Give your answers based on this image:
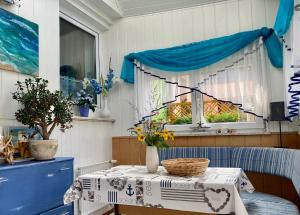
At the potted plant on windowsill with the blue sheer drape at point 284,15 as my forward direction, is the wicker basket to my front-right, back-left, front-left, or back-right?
front-right

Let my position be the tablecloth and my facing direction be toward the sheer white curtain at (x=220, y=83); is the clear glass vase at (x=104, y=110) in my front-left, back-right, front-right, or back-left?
front-left

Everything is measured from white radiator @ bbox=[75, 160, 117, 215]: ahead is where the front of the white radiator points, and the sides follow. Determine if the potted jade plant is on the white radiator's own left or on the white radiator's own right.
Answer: on the white radiator's own right

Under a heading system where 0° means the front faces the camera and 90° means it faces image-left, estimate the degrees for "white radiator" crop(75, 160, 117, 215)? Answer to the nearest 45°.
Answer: approximately 315°

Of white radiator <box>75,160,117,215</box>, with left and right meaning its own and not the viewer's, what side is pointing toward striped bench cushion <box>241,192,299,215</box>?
front

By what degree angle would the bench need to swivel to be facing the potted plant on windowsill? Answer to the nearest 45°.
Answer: approximately 45° to its right

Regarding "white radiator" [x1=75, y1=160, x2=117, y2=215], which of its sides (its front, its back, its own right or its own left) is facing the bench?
front

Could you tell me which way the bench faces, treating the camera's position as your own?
facing the viewer and to the left of the viewer

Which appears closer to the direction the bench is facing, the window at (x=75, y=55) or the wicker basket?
the wicker basket

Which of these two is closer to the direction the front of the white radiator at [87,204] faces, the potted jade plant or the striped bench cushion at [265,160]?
the striped bench cushion

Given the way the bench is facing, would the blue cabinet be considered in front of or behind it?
in front

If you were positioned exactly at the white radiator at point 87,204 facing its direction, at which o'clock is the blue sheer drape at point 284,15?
The blue sheer drape is roughly at 12 o'clock from the white radiator.

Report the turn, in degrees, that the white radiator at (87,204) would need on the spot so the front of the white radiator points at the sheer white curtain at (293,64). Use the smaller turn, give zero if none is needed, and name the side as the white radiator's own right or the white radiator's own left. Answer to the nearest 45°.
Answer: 0° — it already faces it

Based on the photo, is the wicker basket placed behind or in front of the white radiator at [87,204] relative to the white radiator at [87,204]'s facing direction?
in front
